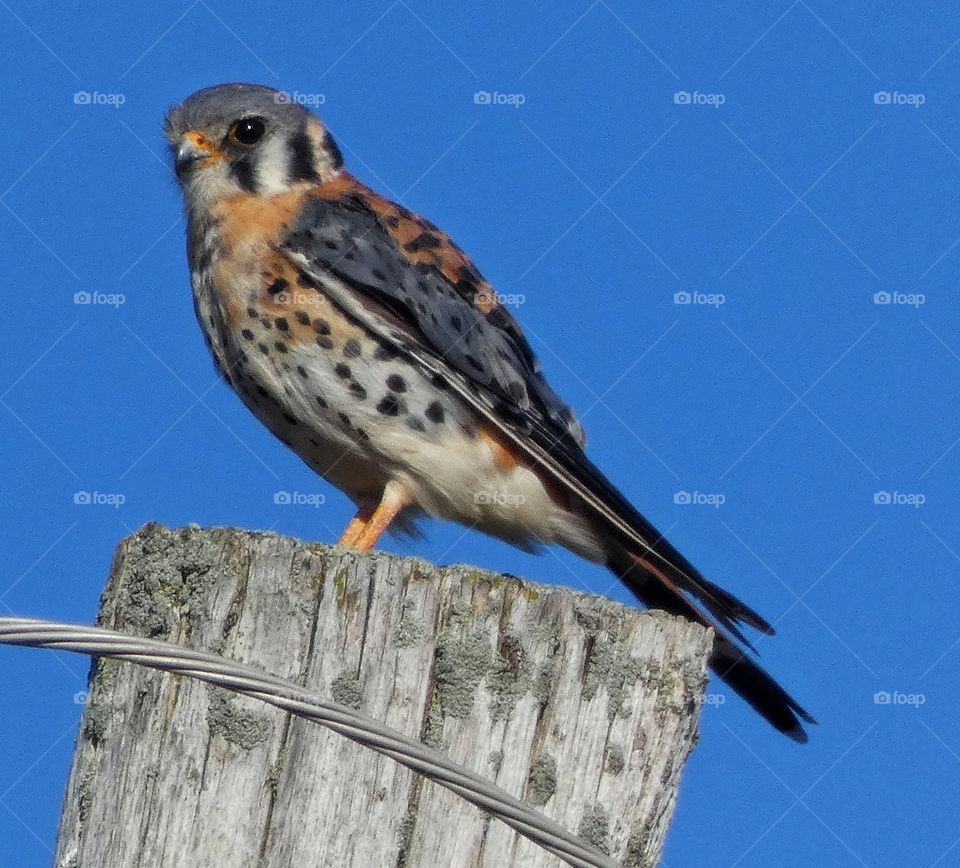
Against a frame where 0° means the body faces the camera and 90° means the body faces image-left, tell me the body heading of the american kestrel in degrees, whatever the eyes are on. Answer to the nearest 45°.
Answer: approximately 90°
